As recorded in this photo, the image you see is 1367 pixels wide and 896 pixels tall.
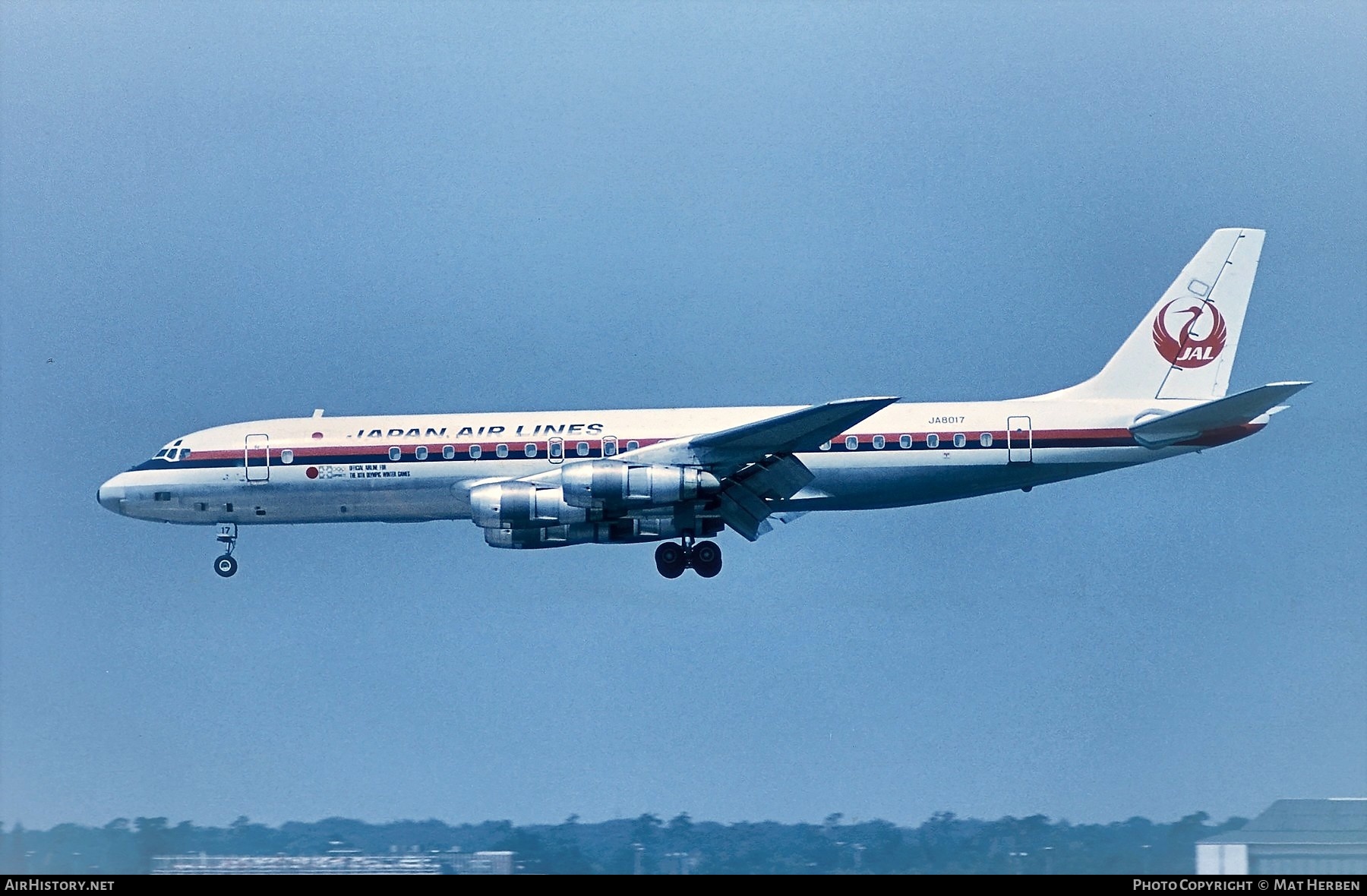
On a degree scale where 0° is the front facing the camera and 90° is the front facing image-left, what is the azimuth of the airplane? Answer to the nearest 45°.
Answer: approximately 90°
